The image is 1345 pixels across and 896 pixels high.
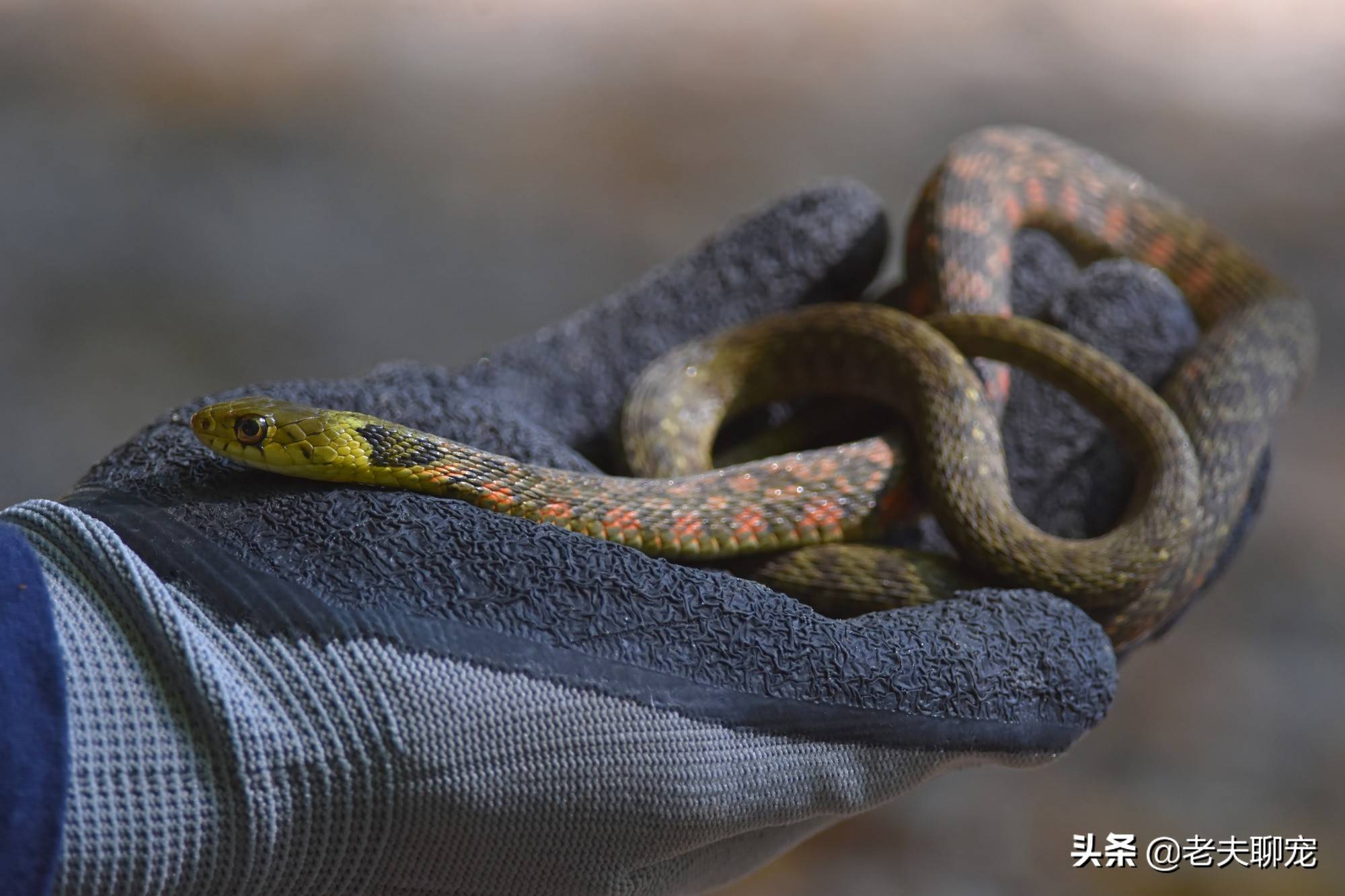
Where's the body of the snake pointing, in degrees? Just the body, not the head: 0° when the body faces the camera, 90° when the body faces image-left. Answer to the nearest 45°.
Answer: approximately 90°
